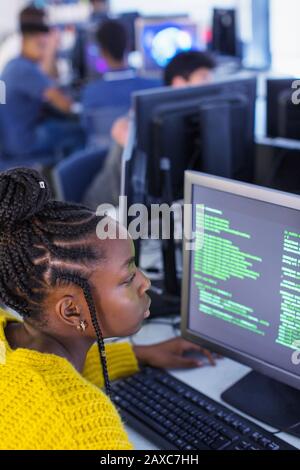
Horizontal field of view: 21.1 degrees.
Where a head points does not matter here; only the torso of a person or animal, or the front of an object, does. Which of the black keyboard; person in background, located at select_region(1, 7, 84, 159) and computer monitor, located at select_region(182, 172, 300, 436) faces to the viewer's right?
the person in background

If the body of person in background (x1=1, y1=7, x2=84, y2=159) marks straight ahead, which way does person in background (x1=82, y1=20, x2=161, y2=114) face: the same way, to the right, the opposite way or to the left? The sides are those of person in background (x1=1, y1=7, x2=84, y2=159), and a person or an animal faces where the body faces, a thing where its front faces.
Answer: to the left

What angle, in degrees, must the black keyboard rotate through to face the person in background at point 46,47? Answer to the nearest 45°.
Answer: approximately 135° to its right

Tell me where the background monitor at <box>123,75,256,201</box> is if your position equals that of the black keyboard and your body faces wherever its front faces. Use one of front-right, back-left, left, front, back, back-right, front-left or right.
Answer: back-right

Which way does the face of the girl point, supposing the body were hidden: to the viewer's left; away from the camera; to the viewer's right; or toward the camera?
to the viewer's right

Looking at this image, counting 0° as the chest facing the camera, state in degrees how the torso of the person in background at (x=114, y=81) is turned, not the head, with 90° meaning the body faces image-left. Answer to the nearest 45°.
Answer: approximately 180°

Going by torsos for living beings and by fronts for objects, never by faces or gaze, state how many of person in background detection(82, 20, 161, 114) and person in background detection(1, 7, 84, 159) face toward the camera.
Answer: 0

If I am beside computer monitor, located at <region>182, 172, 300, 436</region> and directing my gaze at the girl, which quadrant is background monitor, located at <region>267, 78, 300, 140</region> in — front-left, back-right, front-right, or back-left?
back-right
